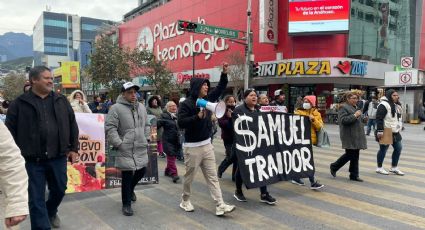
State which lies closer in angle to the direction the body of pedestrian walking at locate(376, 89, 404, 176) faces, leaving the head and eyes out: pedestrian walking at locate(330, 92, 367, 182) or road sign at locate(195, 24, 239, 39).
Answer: the pedestrian walking

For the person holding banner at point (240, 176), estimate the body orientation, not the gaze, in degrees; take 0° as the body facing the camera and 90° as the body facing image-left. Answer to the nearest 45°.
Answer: approximately 315°

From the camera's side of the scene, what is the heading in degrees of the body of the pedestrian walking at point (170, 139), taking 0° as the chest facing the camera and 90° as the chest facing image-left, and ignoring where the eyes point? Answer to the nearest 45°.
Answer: approximately 315°

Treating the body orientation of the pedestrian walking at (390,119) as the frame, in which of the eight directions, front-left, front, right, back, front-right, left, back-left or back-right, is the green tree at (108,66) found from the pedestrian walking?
back

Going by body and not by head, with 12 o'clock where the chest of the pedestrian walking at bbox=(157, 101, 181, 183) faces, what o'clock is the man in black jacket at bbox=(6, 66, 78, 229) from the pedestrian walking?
The man in black jacket is roughly at 2 o'clock from the pedestrian walking.

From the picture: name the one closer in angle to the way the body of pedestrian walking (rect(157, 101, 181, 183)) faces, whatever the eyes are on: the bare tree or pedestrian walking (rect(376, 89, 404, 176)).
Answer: the pedestrian walking

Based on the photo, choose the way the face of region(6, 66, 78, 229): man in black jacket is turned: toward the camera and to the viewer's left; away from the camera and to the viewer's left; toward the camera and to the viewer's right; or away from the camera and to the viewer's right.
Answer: toward the camera and to the viewer's right

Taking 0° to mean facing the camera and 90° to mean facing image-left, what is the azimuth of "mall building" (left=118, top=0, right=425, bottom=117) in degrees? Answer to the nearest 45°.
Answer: approximately 0°

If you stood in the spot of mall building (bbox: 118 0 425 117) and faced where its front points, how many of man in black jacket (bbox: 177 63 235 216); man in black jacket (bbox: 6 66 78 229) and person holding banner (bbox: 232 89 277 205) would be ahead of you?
3

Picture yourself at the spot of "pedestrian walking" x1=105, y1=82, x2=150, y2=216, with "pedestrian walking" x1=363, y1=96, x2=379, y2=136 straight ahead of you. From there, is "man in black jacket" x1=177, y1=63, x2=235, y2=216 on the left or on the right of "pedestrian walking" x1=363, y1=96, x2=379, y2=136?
right
